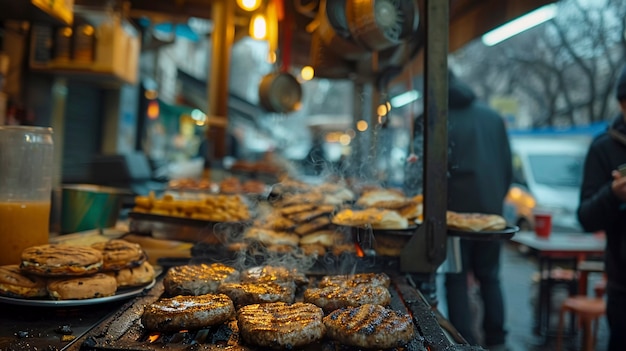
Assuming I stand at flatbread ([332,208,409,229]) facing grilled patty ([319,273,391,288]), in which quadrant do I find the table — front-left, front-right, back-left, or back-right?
back-left

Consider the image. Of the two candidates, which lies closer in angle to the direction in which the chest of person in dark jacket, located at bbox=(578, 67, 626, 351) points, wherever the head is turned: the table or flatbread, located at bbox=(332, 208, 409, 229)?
the flatbread

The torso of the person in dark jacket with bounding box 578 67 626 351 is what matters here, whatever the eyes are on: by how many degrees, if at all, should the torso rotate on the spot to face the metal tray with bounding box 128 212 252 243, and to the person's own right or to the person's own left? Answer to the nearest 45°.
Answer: approximately 45° to the person's own right

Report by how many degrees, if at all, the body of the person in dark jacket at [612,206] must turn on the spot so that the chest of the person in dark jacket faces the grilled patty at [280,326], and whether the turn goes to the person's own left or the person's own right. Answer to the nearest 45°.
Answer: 0° — they already face it

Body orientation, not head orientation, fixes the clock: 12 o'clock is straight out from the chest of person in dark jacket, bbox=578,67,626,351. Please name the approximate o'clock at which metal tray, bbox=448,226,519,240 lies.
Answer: The metal tray is roughly at 1 o'clock from the person in dark jacket.

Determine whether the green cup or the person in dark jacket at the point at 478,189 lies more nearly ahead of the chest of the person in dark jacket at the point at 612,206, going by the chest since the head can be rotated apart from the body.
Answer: the green cup

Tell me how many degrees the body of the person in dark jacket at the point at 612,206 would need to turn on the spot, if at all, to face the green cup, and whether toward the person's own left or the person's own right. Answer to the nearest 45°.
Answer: approximately 45° to the person's own right

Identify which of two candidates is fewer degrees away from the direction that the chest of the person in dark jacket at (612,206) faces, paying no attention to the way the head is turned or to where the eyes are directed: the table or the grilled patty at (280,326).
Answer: the grilled patty
